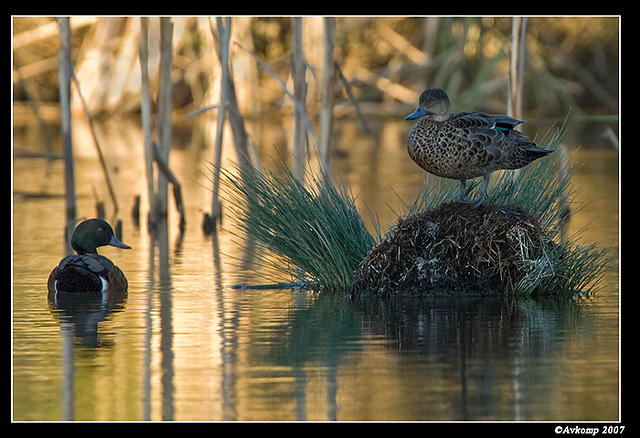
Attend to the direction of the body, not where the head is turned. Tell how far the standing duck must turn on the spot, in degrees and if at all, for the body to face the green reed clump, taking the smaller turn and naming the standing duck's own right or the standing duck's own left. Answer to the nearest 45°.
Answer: approximately 45° to the standing duck's own right

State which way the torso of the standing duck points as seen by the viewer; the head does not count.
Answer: to the viewer's left

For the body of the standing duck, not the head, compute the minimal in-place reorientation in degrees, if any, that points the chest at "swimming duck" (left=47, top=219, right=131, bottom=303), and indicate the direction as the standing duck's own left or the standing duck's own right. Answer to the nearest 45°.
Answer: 0° — it already faces it
